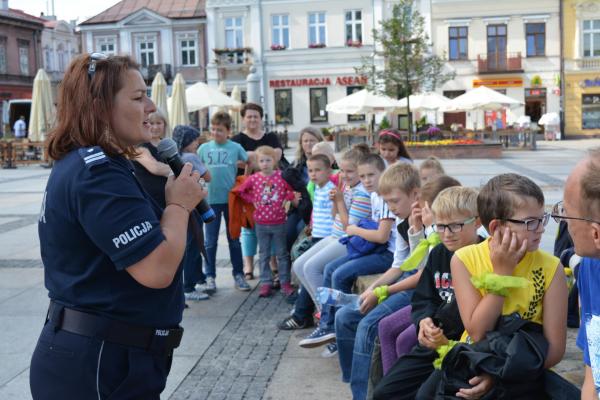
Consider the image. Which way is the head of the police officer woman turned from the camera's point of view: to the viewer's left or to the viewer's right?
to the viewer's right

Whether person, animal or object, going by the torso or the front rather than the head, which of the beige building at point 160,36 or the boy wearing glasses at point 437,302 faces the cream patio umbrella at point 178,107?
the beige building

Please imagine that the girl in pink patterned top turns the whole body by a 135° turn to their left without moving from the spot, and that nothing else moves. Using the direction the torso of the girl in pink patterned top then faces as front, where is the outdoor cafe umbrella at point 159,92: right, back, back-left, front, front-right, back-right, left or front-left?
front-left

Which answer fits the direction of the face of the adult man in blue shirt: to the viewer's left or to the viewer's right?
to the viewer's left

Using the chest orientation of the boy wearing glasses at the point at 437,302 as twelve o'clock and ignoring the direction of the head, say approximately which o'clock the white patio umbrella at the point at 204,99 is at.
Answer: The white patio umbrella is roughly at 4 o'clock from the boy wearing glasses.

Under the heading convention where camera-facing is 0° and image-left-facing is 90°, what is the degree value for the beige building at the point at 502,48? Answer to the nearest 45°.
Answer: approximately 0°

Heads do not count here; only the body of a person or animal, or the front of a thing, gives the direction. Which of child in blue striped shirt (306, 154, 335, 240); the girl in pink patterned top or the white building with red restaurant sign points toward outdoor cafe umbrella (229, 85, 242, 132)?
the white building with red restaurant sign

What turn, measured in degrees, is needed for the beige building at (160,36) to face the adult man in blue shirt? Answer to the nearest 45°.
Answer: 0° — it already faces them

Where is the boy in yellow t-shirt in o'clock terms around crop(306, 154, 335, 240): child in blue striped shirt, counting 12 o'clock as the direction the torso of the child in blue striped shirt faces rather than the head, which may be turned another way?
The boy in yellow t-shirt is roughly at 10 o'clock from the child in blue striped shirt.

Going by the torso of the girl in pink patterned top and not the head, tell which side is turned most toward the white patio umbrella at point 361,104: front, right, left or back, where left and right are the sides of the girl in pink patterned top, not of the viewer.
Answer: back

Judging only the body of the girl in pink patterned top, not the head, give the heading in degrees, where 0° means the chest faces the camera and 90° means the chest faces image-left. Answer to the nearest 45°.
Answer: approximately 0°
